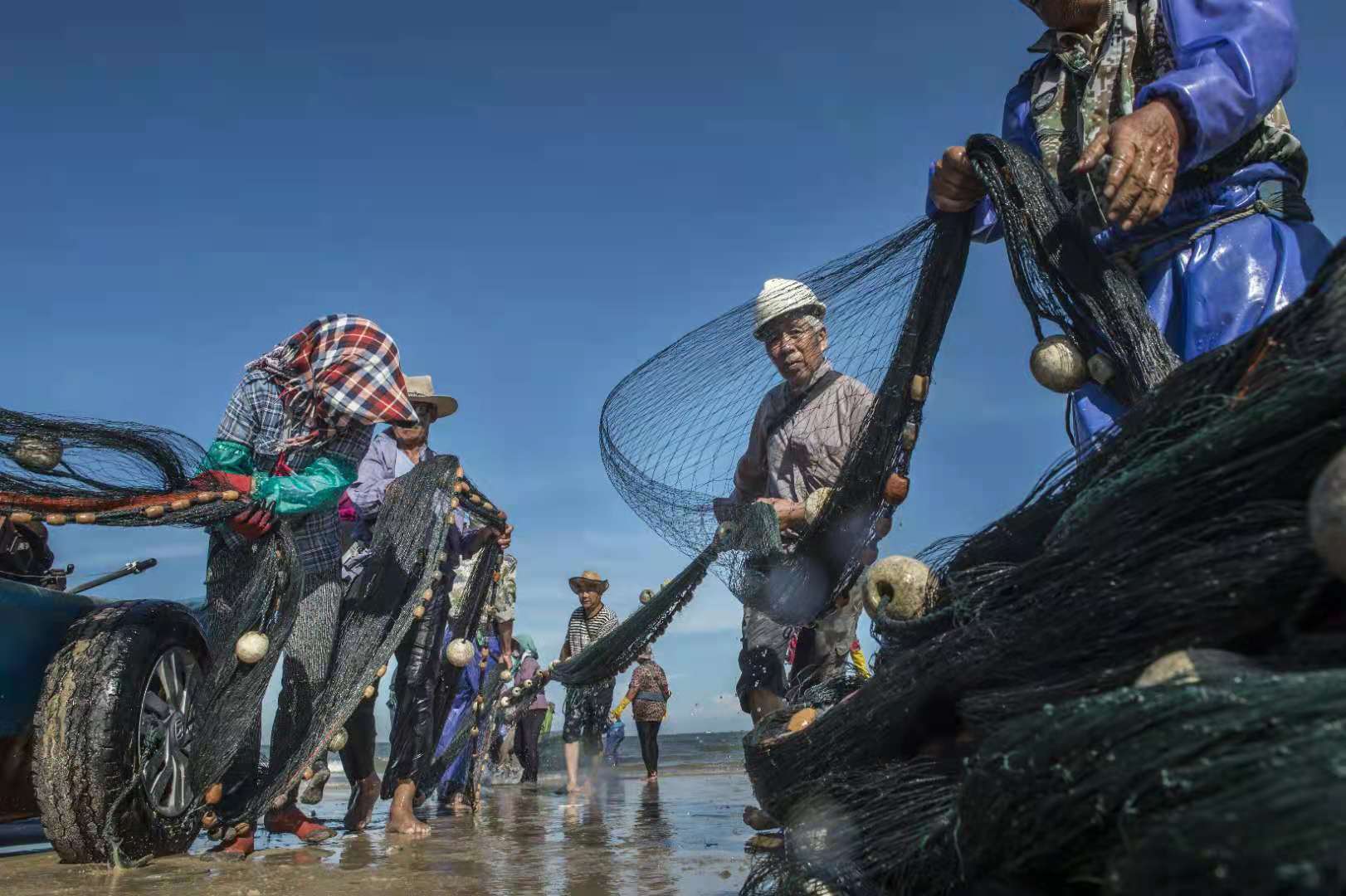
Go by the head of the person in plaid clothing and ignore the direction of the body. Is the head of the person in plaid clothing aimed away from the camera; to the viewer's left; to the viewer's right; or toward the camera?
to the viewer's right

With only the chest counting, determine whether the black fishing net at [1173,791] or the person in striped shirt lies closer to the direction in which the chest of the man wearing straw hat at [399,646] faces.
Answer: the black fishing net

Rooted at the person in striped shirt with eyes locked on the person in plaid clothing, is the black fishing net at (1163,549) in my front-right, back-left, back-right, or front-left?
front-left

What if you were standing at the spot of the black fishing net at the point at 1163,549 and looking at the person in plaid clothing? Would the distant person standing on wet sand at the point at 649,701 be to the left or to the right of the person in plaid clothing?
right

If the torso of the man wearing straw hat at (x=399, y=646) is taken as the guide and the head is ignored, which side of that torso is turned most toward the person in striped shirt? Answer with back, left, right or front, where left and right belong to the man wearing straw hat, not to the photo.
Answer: left

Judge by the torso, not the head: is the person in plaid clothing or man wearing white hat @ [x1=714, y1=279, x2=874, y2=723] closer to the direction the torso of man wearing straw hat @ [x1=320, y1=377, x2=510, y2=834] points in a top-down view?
the man wearing white hat

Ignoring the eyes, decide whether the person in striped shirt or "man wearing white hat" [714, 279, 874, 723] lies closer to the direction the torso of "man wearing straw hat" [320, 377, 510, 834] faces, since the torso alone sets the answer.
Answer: the man wearing white hat

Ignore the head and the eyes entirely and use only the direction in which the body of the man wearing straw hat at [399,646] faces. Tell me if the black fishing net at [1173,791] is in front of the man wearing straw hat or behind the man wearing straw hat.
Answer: in front

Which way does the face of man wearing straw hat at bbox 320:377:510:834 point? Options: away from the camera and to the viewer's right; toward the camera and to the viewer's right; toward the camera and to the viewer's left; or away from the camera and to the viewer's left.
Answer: toward the camera and to the viewer's right

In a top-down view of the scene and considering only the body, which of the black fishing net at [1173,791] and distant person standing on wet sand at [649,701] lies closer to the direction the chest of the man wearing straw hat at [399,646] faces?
the black fishing net

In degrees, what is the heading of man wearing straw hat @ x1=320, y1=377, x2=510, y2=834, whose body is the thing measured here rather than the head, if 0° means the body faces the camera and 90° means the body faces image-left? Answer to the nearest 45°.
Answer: approximately 315°
